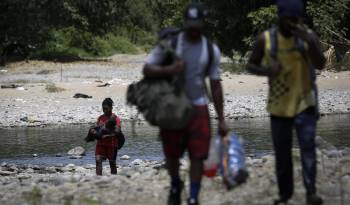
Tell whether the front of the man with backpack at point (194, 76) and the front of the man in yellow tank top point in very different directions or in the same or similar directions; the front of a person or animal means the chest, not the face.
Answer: same or similar directions

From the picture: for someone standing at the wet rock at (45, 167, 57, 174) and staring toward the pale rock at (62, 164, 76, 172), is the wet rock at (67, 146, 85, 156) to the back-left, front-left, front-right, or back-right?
front-left
